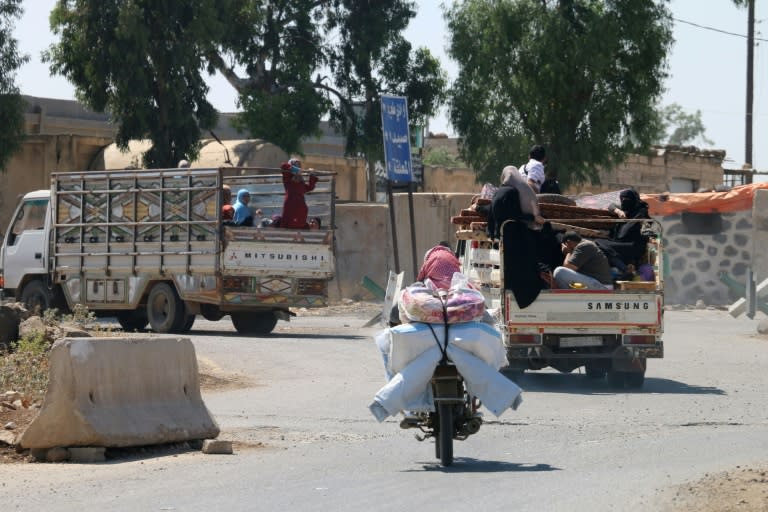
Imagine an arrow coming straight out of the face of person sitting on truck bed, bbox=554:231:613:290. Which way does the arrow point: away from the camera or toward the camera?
toward the camera

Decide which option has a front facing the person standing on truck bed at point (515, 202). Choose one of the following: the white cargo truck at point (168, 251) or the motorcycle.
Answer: the motorcycle

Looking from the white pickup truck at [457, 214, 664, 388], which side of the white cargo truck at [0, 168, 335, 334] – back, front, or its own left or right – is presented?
back

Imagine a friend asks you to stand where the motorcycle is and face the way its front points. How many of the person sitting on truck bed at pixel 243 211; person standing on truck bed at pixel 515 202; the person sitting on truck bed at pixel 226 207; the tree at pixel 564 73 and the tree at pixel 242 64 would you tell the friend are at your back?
0

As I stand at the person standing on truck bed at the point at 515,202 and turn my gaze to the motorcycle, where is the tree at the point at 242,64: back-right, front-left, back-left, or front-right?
back-right

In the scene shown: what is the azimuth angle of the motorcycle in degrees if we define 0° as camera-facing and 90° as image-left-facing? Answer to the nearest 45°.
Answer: approximately 180°

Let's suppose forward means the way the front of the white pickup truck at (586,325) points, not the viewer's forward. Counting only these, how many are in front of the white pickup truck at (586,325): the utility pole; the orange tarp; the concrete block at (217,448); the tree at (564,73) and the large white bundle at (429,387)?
3

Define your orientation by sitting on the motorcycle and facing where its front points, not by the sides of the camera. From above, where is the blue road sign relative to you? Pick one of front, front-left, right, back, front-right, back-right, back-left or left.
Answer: front

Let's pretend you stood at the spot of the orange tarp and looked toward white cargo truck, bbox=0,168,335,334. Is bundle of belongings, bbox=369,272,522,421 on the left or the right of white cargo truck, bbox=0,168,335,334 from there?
left

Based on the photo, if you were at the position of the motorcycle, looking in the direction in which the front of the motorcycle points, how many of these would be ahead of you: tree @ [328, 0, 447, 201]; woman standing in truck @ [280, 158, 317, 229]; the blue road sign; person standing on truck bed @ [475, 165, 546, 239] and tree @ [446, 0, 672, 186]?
5

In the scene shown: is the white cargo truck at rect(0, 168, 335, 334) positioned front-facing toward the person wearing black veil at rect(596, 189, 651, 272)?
no

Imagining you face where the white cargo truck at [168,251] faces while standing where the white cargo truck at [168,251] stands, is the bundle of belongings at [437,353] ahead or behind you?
behind

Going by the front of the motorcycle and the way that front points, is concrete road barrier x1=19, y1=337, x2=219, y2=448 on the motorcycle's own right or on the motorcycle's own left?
on the motorcycle's own left

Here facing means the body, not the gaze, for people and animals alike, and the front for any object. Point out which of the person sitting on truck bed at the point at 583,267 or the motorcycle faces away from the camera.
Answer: the motorcycle

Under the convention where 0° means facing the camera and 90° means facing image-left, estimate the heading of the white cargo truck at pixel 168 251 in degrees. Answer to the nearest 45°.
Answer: approximately 135°

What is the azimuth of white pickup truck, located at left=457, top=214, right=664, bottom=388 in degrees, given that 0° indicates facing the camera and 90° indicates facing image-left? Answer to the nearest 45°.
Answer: approximately 180°

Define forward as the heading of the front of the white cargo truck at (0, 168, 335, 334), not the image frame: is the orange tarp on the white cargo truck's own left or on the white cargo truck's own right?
on the white cargo truck's own right

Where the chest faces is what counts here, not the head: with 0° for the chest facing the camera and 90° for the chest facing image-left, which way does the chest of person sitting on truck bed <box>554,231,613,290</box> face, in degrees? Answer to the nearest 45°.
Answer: approximately 90°

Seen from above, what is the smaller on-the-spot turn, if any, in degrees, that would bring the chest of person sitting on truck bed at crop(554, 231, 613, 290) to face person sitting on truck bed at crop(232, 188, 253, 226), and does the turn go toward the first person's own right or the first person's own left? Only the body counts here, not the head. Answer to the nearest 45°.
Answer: approximately 45° to the first person's own right

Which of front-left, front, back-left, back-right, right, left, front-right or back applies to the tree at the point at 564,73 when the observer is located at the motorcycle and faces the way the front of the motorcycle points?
front
